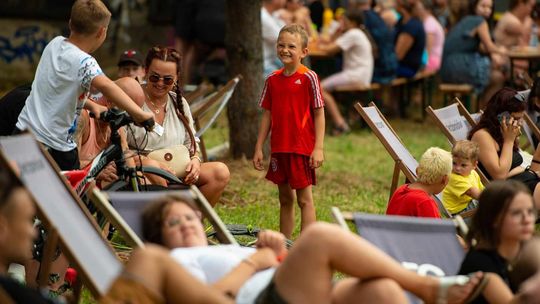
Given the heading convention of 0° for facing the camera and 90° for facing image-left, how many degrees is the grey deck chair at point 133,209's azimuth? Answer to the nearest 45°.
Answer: approximately 315°

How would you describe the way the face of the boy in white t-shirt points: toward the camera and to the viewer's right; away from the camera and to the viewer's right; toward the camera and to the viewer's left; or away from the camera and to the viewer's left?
away from the camera and to the viewer's right

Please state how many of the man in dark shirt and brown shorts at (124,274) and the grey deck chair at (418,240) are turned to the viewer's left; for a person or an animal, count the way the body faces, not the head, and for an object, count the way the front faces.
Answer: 0

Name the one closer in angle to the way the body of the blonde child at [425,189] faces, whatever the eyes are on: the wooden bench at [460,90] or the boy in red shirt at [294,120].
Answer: the wooden bench

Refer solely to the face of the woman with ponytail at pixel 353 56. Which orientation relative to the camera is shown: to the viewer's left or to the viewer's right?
to the viewer's left

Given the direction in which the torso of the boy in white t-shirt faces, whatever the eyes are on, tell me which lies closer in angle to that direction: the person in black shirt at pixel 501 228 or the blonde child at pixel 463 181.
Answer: the blonde child

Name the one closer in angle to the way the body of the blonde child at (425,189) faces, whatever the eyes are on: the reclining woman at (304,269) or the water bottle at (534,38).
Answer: the water bottle

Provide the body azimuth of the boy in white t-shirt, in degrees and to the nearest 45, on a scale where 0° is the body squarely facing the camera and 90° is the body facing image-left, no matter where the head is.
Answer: approximately 225°

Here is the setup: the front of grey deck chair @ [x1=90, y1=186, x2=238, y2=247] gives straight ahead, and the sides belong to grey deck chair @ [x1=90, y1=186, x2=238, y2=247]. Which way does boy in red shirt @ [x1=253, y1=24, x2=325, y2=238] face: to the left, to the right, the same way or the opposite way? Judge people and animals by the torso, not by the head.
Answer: to the right

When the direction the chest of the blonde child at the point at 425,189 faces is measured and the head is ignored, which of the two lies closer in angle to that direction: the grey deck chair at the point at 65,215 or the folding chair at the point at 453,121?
the folding chair
